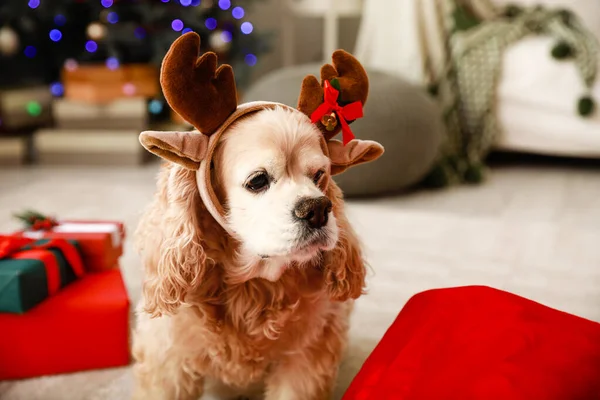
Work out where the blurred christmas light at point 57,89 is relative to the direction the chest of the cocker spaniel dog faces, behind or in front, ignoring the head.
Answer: behind

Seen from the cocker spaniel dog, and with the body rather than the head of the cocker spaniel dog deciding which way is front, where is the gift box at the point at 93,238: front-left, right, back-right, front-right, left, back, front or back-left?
back-right

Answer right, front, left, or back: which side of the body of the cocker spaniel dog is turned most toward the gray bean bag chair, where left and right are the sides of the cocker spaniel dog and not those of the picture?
back

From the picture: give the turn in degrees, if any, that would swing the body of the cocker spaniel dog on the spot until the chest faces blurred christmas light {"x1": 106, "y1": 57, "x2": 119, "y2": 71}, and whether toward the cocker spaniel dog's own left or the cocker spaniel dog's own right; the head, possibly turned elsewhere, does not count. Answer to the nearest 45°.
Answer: approximately 180°

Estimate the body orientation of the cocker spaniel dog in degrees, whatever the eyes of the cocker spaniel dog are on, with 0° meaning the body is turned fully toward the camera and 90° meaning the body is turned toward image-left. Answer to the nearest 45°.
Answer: approximately 0°
